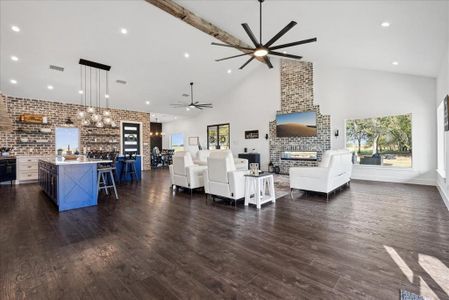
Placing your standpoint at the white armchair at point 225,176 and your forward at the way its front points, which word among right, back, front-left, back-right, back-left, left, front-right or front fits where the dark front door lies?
left

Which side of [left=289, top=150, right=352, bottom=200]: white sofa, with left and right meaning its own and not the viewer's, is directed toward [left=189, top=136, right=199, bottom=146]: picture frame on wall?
front

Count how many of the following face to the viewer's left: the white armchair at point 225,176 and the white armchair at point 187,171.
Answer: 0

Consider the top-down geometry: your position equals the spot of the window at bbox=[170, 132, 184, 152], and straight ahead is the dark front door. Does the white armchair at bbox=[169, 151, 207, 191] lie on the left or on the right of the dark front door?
left

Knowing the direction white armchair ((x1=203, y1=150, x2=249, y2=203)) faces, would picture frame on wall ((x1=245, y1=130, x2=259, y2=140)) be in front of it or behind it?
in front

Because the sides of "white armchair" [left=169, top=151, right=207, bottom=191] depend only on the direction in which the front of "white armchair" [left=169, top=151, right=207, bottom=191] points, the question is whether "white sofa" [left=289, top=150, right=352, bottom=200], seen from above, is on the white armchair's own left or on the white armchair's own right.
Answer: on the white armchair's own right

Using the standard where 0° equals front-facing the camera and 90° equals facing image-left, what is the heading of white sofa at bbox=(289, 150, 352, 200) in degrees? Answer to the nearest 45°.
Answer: approximately 135°

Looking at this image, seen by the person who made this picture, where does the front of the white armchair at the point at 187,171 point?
facing away from the viewer and to the right of the viewer

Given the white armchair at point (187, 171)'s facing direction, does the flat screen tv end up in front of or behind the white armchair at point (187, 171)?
in front

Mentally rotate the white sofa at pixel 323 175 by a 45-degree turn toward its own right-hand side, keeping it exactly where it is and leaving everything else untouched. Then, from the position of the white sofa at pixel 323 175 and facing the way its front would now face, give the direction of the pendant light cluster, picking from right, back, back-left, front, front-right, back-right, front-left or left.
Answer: left

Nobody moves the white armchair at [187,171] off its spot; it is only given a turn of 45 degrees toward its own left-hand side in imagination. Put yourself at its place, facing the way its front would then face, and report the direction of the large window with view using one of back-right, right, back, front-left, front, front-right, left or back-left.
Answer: right

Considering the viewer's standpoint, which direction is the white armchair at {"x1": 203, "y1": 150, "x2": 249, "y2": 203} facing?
facing away from the viewer and to the right of the viewer
